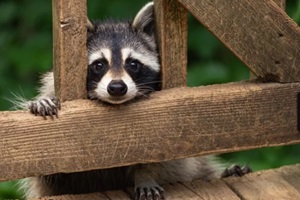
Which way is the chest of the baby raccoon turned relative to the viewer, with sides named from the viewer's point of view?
facing the viewer
